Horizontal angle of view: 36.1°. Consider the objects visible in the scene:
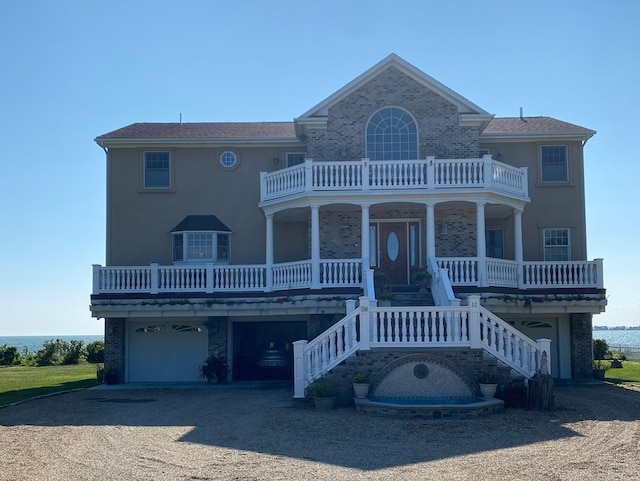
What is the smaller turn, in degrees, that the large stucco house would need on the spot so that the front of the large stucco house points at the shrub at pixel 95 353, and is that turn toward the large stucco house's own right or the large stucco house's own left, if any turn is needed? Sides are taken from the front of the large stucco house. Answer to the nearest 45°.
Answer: approximately 135° to the large stucco house's own right

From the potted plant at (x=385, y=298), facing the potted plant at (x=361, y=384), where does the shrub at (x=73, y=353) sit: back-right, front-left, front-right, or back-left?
back-right

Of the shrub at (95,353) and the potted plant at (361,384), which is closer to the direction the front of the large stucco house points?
the potted plant

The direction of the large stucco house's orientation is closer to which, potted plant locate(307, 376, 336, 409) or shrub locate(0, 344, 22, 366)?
the potted plant

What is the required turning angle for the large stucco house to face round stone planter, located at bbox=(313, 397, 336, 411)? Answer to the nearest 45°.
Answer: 0° — it already faces it

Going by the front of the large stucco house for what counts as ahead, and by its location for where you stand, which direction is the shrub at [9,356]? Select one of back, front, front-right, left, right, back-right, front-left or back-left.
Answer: back-right

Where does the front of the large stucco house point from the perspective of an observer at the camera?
facing the viewer

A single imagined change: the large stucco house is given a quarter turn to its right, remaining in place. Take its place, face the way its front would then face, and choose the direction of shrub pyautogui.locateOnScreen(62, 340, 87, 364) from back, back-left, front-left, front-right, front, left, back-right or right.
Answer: front-right

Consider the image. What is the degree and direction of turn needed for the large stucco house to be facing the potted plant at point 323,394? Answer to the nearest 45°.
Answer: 0° — it already faces it

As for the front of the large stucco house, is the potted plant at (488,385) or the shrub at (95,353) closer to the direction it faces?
the potted plant

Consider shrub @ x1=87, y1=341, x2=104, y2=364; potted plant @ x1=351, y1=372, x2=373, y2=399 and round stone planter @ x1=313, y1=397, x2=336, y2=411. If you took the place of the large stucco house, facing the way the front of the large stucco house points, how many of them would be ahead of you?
2
